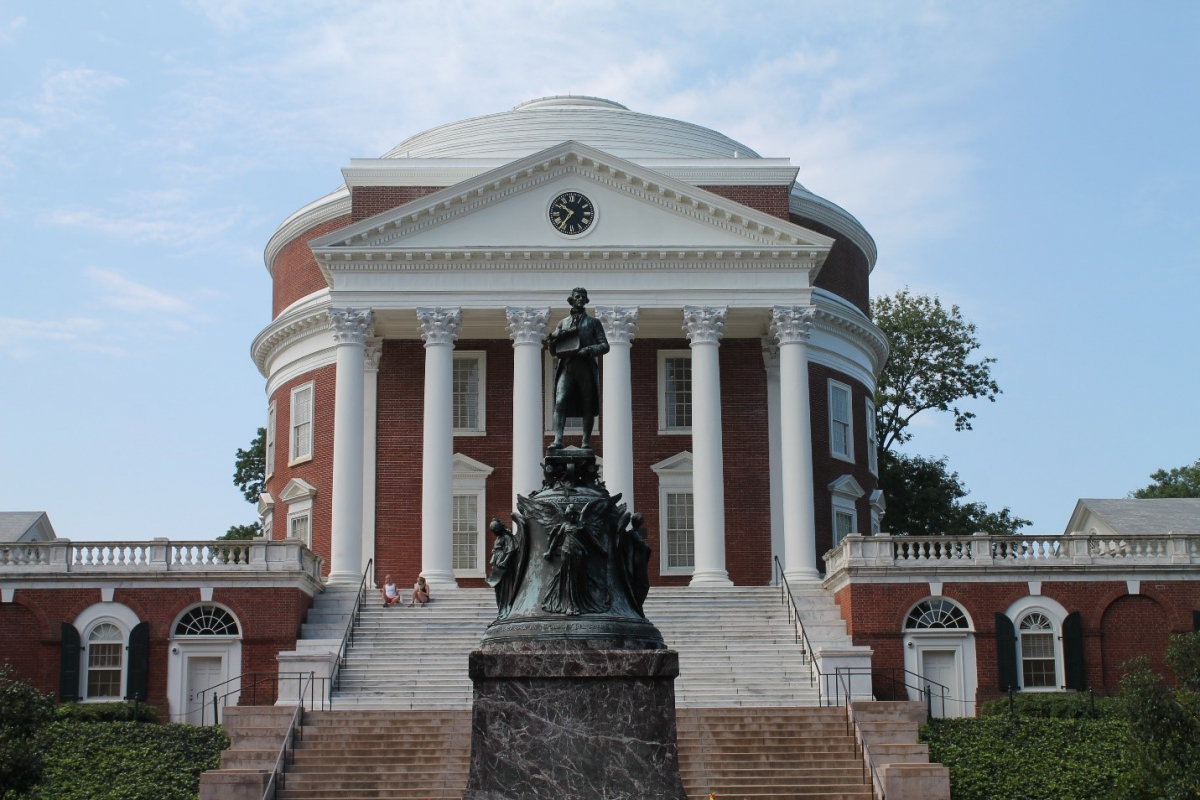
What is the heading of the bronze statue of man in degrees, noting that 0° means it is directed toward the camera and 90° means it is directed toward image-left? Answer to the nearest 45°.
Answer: approximately 0°

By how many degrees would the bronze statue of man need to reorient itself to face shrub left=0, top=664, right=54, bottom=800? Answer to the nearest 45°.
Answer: approximately 135° to its right

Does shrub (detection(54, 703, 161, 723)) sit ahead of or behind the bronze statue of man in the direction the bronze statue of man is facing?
behind

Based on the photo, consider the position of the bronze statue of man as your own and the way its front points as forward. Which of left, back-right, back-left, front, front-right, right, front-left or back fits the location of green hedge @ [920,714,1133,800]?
back-left

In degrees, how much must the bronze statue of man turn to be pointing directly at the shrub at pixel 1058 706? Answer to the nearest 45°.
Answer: approximately 135° to its left

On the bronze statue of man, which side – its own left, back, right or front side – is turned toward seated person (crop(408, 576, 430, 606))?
back

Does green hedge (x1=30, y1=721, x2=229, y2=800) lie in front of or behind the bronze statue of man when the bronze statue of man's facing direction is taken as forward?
behind

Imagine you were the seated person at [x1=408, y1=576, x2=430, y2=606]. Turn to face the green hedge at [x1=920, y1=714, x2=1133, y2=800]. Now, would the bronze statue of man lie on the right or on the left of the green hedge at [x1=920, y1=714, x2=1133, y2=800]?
right
